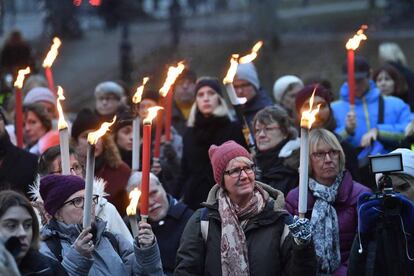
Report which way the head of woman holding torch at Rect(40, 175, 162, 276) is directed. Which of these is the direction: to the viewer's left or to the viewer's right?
to the viewer's right

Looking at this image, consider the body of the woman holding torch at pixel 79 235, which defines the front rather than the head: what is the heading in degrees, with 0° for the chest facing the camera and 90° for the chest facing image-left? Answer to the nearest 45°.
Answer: approximately 315°

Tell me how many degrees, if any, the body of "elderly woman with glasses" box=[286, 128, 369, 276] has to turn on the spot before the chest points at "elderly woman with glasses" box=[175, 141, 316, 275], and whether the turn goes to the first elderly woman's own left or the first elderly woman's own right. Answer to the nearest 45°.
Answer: approximately 45° to the first elderly woman's own right

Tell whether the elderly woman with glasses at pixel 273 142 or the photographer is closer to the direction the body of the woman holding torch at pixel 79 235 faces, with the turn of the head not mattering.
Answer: the photographer

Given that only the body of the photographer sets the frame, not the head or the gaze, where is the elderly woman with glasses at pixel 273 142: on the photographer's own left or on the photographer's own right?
on the photographer's own right

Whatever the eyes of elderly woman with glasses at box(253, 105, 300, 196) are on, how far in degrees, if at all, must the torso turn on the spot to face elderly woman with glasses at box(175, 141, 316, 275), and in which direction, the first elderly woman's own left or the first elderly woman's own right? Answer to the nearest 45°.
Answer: approximately 45° to the first elderly woman's own left
